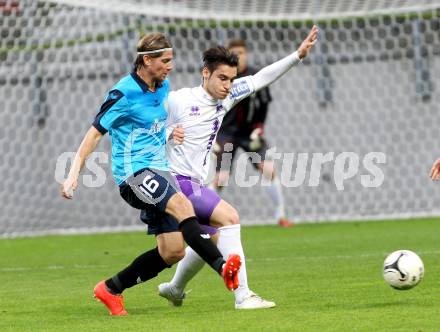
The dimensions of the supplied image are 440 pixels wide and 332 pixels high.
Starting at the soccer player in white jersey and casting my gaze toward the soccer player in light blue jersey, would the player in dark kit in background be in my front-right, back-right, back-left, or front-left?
back-right

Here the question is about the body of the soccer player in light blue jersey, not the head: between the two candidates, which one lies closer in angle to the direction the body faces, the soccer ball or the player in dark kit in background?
the soccer ball

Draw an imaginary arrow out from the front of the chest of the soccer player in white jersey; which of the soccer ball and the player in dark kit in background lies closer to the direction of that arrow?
the soccer ball

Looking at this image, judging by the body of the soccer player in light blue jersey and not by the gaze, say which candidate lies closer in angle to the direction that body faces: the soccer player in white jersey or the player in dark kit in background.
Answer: the soccer player in white jersey

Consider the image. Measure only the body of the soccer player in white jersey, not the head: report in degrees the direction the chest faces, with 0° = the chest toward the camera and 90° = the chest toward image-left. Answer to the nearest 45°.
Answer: approximately 315°

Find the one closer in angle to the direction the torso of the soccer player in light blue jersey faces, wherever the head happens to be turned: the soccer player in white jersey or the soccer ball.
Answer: the soccer ball

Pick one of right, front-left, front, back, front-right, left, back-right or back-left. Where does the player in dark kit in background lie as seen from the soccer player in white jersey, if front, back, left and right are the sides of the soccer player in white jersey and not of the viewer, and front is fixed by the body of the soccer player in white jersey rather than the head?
back-left

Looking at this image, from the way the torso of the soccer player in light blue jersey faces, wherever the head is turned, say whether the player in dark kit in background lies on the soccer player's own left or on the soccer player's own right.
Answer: on the soccer player's own left
